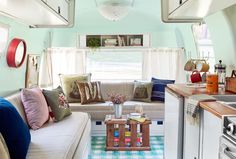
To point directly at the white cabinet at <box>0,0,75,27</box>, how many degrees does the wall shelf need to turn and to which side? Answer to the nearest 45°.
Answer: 0° — it already faces it

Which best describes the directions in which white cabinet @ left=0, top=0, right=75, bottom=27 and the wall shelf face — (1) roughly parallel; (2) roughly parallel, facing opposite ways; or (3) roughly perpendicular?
roughly perpendicular

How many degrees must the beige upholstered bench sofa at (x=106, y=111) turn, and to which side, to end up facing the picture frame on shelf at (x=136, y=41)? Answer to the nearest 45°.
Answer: approximately 135° to its left

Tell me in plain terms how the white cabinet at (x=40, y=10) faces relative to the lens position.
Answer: facing to the right of the viewer

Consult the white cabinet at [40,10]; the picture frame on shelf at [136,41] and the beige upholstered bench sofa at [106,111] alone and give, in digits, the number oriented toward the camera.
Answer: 2

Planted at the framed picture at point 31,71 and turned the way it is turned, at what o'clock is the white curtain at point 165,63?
The white curtain is roughly at 10 o'clock from the framed picture.

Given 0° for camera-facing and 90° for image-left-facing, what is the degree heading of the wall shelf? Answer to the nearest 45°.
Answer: approximately 0°

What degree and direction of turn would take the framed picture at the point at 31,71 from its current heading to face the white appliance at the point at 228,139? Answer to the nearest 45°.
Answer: approximately 45° to its right
